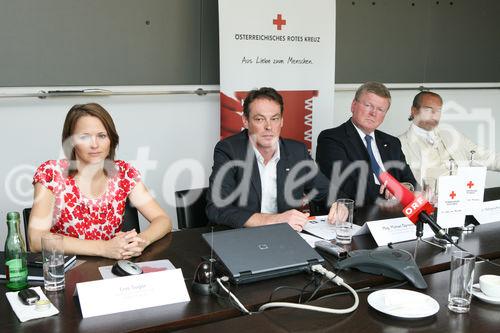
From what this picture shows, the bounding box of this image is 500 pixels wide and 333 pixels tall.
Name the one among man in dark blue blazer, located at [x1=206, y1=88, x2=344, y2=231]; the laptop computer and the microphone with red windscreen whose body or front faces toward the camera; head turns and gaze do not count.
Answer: the man in dark blue blazer

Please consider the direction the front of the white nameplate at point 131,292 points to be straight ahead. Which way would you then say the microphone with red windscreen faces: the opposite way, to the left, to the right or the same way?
the opposite way

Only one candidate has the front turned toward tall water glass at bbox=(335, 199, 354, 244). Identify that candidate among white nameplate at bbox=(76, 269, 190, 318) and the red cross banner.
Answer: the red cross banner

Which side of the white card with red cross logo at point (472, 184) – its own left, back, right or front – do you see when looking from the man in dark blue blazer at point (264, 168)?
right

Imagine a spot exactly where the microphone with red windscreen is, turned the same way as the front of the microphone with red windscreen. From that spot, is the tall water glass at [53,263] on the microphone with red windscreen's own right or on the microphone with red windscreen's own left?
on the microphone with red windscreen's own left

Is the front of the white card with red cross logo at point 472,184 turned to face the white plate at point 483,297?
yes

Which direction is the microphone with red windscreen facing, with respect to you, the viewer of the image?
facing away from the viewer and to the left of the viewer

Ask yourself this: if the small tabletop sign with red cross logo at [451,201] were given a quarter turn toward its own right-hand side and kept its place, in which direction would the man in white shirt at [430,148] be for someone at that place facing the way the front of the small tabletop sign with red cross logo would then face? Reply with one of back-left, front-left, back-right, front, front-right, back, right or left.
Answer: right
